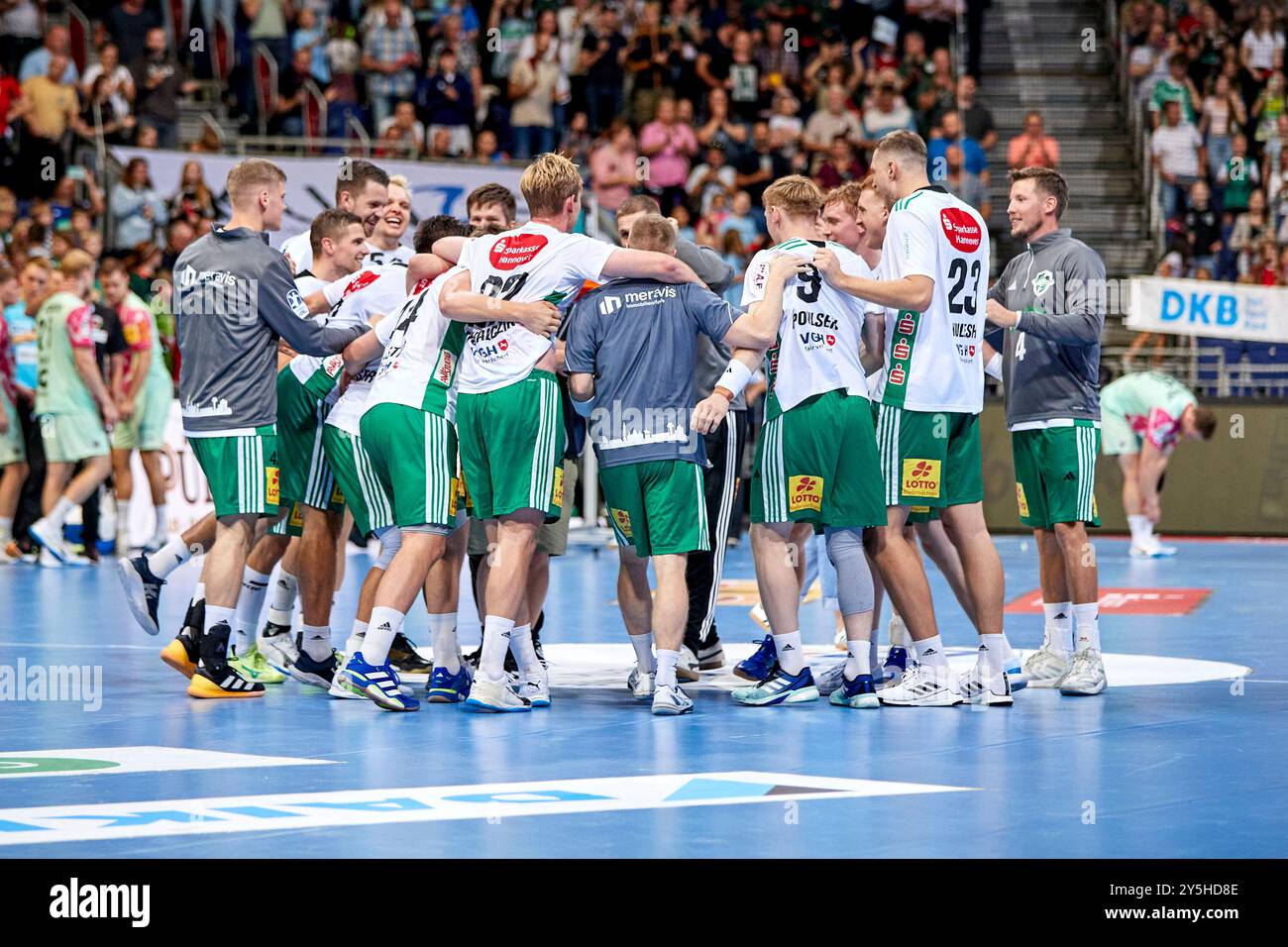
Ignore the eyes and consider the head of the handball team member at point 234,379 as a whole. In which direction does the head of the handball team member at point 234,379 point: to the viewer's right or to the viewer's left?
to the viewer's right

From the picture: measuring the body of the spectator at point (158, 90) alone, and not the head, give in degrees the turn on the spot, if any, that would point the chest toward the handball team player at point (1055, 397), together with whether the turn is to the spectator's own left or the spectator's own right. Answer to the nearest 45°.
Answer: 0° — they already face them

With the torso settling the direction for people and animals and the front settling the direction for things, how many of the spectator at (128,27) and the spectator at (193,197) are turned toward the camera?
2

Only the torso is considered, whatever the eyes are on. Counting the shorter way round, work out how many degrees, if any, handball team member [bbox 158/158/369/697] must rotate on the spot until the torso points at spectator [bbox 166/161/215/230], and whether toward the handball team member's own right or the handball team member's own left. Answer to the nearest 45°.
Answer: approximately 45° to the handball team member's own left

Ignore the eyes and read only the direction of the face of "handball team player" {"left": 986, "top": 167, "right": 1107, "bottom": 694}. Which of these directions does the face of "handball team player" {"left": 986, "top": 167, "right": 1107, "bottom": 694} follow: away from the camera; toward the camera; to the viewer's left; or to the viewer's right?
to the viewer's left

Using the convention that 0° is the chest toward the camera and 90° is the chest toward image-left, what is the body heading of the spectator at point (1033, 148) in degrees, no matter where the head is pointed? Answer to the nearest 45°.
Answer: approximately 0°

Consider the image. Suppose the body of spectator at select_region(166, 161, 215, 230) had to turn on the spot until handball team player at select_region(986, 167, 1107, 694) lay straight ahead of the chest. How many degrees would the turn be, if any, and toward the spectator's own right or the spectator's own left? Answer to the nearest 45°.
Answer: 0° — they already face them

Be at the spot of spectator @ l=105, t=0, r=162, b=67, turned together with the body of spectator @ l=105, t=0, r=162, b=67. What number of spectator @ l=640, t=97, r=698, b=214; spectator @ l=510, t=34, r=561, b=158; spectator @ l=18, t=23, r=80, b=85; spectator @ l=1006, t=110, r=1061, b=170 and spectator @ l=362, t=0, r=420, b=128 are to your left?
4

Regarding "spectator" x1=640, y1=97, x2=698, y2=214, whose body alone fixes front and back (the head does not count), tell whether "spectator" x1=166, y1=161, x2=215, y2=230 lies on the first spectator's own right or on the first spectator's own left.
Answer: on the first spectator's own right

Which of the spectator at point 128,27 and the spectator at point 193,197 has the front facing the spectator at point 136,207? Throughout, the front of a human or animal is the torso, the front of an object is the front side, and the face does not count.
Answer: the spectator at point 128,27

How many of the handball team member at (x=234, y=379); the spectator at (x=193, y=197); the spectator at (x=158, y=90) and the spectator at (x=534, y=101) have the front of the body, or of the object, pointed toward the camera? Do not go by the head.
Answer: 3

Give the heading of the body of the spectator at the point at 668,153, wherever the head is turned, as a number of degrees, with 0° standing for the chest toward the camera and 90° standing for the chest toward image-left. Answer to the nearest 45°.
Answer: approximately 0°
